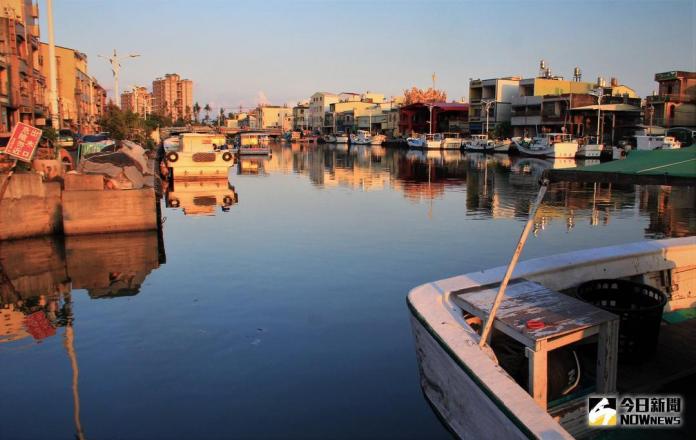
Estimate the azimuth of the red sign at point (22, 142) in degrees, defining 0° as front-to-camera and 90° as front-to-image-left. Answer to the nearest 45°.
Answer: approximately 0°

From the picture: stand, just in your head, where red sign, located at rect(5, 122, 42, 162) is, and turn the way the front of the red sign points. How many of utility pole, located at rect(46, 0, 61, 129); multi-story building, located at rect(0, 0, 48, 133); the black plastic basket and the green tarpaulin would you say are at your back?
2

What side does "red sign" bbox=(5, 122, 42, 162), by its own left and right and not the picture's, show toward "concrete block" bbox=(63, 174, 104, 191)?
left

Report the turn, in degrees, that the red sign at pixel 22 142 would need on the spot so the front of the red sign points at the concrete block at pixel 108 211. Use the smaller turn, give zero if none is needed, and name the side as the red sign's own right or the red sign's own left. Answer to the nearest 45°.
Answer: approximately 90° to the red sign's own left

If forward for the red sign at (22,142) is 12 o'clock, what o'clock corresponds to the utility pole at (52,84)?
The utility pole is roughly at 6 o'clock from the red sign.

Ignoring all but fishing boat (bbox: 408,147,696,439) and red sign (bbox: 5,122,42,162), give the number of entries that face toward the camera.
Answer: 1

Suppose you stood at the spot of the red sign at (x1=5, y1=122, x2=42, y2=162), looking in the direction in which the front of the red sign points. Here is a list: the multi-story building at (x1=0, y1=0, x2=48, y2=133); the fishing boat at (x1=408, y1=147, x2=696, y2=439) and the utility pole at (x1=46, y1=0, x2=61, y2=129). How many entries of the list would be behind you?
2

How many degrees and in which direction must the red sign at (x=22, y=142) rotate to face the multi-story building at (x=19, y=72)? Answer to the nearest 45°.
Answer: approximately 180°

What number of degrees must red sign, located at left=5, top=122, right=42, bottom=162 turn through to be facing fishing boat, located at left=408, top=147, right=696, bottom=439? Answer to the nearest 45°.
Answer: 0° — it already faces it
